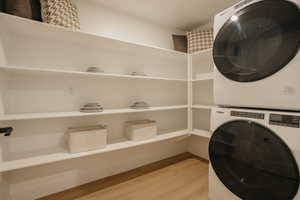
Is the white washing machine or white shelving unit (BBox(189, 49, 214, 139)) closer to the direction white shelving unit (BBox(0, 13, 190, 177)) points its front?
the white washing machine

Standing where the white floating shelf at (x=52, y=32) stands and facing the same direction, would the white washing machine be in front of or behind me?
in front

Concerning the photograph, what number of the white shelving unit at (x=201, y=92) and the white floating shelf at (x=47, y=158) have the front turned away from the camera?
0

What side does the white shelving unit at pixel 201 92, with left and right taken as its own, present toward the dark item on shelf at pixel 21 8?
front

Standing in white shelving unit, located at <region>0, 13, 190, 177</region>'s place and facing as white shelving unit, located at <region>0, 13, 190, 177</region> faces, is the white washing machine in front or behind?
in front

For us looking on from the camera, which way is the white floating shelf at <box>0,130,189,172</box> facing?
facing the viewer and to the right of the viewer

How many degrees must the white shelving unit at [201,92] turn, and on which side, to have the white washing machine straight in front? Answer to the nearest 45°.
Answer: approximately 45° to its left

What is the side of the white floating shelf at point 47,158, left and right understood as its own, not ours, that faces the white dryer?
front

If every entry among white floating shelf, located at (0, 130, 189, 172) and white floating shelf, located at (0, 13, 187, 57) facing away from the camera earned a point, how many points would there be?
0
